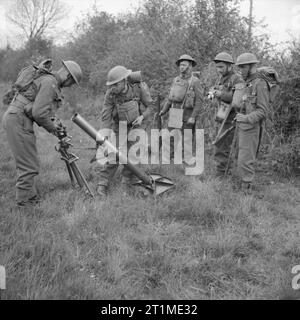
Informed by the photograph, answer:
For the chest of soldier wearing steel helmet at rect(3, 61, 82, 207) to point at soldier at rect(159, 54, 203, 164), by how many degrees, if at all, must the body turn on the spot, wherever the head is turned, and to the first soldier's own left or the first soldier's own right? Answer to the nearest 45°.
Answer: approximately 45° to the first soldier's own left

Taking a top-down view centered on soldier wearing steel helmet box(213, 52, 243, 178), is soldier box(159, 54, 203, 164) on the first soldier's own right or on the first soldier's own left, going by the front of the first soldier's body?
on the first soldier's own right

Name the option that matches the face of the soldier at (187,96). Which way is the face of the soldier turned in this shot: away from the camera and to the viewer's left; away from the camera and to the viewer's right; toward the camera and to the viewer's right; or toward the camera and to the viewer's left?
toward the camera and to the viewer's left

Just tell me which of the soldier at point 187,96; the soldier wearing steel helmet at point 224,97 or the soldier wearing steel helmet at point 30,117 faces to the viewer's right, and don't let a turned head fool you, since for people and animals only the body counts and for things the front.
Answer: the soldier wearing steel helmet at point 30,117

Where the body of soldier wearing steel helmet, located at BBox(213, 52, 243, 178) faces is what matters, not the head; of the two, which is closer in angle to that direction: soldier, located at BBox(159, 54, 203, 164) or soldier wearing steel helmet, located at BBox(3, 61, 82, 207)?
the soldier wearing steel helmet

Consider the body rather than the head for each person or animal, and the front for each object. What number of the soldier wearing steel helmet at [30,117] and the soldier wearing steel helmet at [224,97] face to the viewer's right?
1

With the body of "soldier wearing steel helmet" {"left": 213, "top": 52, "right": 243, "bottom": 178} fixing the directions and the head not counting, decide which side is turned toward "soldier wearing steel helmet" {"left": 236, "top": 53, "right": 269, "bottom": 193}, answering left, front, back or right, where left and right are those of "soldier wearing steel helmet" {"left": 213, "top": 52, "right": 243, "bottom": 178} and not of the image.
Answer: left

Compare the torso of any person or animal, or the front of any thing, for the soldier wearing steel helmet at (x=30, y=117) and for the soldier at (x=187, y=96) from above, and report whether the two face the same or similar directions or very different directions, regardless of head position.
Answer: very different directions

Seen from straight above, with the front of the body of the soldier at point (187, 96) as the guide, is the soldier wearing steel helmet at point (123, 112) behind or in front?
in front

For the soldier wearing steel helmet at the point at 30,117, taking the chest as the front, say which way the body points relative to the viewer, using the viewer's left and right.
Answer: facing to the right of the viewer

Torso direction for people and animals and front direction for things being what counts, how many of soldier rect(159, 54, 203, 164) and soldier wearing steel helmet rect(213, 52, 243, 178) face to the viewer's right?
0

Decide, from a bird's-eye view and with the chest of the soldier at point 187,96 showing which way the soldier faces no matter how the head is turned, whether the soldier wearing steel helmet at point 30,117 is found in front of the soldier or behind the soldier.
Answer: in front

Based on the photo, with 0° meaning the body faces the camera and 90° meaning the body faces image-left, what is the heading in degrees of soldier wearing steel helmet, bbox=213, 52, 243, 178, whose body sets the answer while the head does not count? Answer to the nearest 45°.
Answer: approximately 45°
